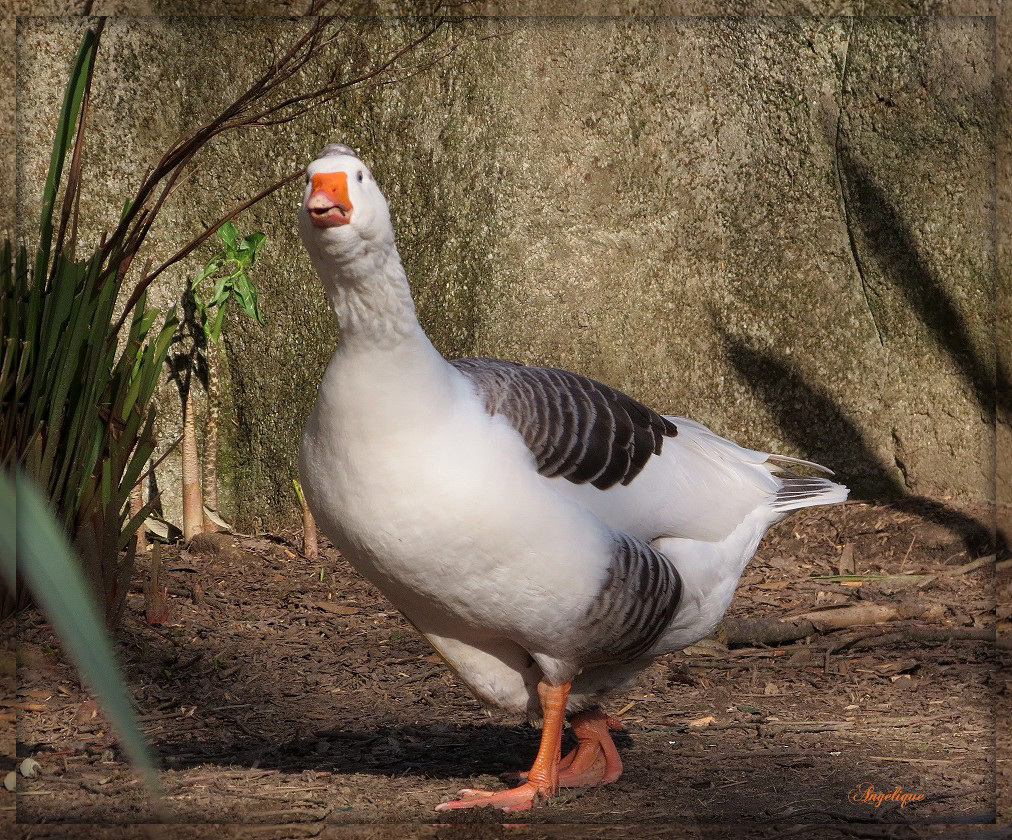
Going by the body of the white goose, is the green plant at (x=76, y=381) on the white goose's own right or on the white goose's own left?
on the white goose's own right

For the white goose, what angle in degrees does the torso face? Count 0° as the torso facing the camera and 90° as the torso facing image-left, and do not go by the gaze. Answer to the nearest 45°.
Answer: approximately 45°

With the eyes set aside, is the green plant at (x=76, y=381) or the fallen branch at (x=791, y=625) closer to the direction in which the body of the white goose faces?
the green plant

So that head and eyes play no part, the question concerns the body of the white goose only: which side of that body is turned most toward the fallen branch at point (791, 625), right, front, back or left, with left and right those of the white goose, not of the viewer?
back
